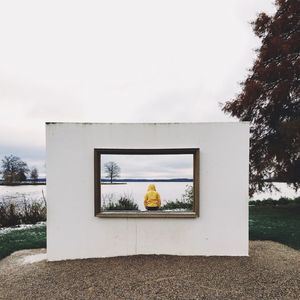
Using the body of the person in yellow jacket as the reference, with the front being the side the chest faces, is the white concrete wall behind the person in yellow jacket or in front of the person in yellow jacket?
behind

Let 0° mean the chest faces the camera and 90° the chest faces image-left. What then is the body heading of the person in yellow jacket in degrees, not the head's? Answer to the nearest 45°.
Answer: approximately 180°
